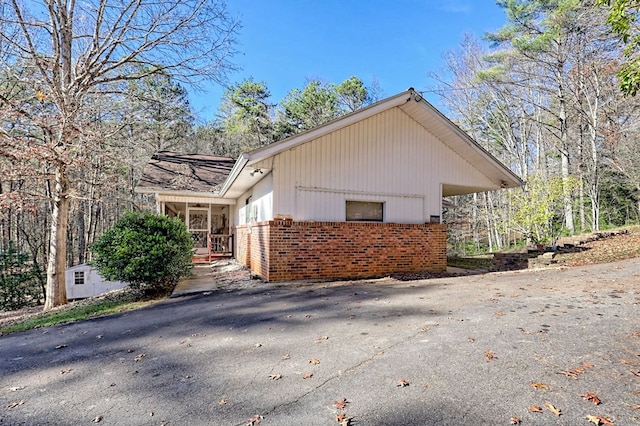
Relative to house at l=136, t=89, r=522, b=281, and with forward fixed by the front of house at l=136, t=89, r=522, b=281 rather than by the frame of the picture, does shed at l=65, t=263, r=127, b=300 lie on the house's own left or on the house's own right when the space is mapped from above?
on the house's own right

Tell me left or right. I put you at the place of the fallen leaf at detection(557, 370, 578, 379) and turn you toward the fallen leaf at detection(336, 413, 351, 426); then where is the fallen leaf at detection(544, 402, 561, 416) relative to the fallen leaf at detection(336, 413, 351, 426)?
left

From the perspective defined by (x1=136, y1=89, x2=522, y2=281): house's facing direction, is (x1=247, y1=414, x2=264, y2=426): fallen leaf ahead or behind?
ahead
